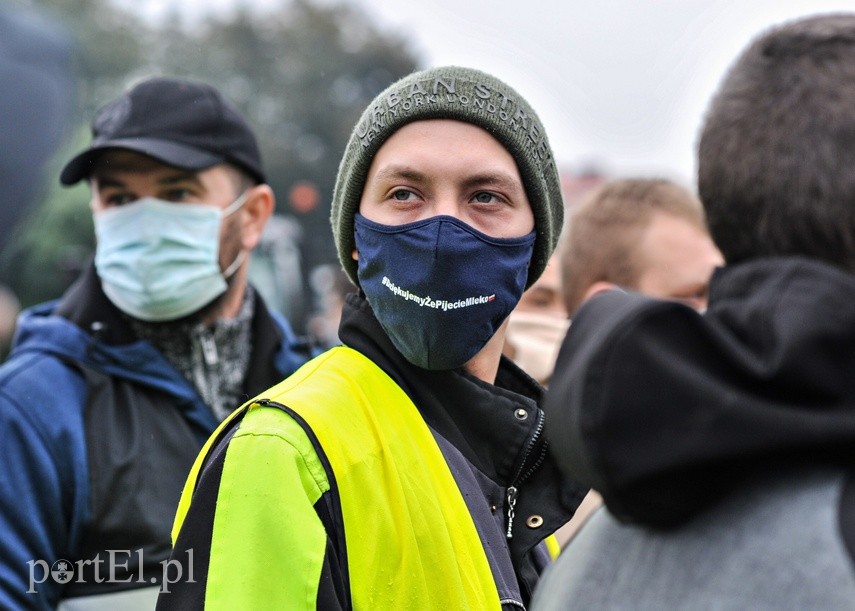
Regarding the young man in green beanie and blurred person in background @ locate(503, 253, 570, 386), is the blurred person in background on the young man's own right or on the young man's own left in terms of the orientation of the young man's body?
on the young man's own left

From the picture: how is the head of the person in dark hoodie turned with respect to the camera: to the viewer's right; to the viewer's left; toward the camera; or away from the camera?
away from the camera

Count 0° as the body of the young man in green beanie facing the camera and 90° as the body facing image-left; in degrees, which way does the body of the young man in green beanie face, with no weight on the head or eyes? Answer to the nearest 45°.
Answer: approximately 315°
